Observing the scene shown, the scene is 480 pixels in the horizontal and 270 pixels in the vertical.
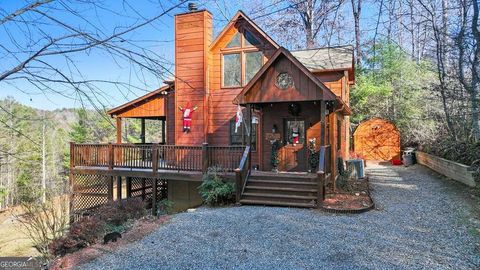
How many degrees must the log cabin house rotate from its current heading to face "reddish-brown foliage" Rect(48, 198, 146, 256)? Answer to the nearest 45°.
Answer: approximately 45° to its right

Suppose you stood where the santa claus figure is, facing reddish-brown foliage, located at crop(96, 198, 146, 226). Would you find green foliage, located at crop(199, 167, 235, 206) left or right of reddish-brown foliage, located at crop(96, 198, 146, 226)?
left

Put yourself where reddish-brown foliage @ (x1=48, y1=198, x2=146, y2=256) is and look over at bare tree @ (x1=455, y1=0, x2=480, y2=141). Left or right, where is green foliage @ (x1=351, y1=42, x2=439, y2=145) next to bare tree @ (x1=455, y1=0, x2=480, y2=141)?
left

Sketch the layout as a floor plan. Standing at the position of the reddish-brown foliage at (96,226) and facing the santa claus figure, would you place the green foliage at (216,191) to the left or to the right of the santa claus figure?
right

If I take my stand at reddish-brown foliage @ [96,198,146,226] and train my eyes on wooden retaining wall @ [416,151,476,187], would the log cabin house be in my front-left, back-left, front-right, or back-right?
front-left

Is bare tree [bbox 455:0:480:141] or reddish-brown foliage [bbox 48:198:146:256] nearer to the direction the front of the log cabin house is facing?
the reddish-brown foliage

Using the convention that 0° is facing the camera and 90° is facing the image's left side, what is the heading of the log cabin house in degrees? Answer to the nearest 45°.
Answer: approximately 0°

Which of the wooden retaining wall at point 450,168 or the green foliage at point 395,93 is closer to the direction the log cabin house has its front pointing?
the wooden retaining wall

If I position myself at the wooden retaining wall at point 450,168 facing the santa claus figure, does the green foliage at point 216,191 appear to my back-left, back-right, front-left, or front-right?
front-left

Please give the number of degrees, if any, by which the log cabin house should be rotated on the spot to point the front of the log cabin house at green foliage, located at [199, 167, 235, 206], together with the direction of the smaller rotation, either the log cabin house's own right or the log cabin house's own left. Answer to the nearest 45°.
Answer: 0° — it already faces it

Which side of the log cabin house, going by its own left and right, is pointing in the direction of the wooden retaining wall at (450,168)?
left

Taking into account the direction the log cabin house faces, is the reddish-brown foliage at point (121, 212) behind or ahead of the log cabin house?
ahead

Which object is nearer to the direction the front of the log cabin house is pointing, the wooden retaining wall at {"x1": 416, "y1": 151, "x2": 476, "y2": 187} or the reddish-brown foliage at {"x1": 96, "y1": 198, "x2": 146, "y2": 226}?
the reddish-brown foliage

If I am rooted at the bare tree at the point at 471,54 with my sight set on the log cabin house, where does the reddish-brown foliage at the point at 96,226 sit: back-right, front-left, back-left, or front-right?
front-left
